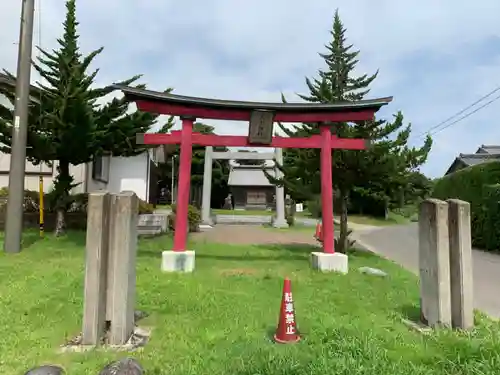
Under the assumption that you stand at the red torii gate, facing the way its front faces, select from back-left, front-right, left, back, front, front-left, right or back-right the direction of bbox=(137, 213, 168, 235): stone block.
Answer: back-right

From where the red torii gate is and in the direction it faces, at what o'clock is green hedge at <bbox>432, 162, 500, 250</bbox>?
The green hedge is roughly at 8 o'clock from the red torii gate.

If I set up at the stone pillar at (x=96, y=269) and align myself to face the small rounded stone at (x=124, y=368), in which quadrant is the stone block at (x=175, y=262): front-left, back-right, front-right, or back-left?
back-left

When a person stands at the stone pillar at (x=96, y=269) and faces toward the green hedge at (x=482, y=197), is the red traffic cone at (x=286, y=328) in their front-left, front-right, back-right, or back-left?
front-right

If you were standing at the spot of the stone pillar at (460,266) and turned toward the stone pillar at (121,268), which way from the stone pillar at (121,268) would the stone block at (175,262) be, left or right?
right

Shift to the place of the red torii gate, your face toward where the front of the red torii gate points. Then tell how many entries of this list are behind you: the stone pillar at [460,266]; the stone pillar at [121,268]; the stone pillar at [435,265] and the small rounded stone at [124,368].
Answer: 0

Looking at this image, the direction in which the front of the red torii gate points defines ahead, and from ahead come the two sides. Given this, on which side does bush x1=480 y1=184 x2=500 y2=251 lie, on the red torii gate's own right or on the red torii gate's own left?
on the red torii gate's own left

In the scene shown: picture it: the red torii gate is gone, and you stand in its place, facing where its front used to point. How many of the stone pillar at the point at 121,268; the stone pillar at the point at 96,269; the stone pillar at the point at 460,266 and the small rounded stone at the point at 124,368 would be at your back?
0

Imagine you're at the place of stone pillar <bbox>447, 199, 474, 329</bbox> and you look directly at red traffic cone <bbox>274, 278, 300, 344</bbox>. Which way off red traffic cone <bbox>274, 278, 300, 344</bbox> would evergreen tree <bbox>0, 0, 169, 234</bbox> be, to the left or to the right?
right

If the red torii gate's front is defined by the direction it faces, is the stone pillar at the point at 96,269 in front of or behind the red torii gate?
in front

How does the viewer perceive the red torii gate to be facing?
facing the viewer

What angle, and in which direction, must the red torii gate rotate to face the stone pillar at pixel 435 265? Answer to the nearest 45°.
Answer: approximately 45° to its left

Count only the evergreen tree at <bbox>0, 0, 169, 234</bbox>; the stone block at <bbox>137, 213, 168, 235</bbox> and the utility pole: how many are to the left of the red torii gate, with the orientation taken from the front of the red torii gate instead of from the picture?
0

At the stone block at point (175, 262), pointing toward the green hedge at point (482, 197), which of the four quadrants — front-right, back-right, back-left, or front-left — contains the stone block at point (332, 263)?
front-right

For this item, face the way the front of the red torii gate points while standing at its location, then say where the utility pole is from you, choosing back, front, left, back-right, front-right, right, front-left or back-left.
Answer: right

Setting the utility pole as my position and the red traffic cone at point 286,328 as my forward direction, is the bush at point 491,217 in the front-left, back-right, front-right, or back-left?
front-left

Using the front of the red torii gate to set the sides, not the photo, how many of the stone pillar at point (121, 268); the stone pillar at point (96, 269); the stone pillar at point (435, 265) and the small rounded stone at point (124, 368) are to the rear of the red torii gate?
0
